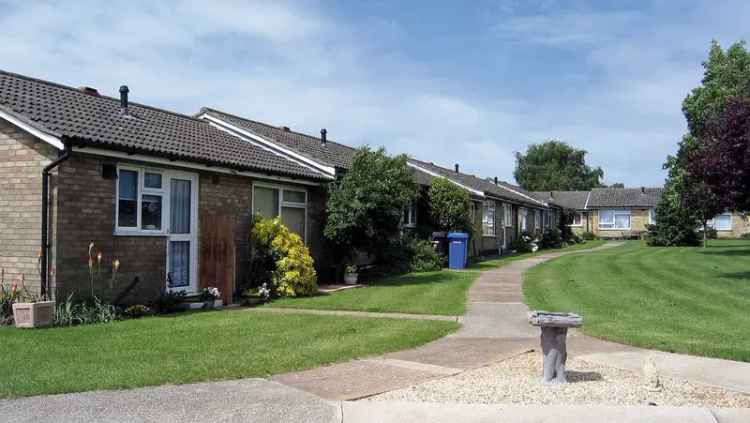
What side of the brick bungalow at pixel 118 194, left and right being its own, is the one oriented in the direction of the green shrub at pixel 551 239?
left

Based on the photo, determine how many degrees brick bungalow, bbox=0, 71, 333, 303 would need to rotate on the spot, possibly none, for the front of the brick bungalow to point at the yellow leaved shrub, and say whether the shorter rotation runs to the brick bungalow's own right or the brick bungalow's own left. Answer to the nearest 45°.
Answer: approximately 90° to the brick bungalow's own left

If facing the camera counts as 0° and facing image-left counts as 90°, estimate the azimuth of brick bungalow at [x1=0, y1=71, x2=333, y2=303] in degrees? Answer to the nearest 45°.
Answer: approximately 315°

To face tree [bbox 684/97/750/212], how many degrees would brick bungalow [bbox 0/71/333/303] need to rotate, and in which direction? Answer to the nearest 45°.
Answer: approximately 45° to its left

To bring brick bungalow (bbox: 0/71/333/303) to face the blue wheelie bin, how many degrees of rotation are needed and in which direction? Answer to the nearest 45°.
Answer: approximately 90° to its left

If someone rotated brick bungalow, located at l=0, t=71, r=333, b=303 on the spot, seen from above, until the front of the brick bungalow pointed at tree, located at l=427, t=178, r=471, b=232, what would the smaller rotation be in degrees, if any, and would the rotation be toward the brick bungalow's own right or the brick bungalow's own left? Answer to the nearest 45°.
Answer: approximately 90° to the brick bungalow's own left

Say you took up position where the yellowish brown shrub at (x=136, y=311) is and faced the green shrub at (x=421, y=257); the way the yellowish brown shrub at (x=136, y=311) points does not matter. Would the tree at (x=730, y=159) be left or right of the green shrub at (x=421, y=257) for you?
right
